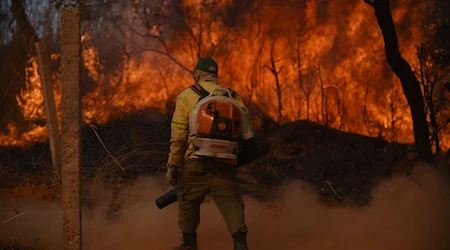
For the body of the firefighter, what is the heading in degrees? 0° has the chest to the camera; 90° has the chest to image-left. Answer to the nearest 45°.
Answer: approximately 135°

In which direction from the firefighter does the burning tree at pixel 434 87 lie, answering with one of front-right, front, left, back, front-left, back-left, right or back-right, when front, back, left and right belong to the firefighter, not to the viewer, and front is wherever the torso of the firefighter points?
right

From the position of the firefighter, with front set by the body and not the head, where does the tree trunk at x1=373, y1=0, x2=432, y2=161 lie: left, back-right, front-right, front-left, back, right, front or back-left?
right
